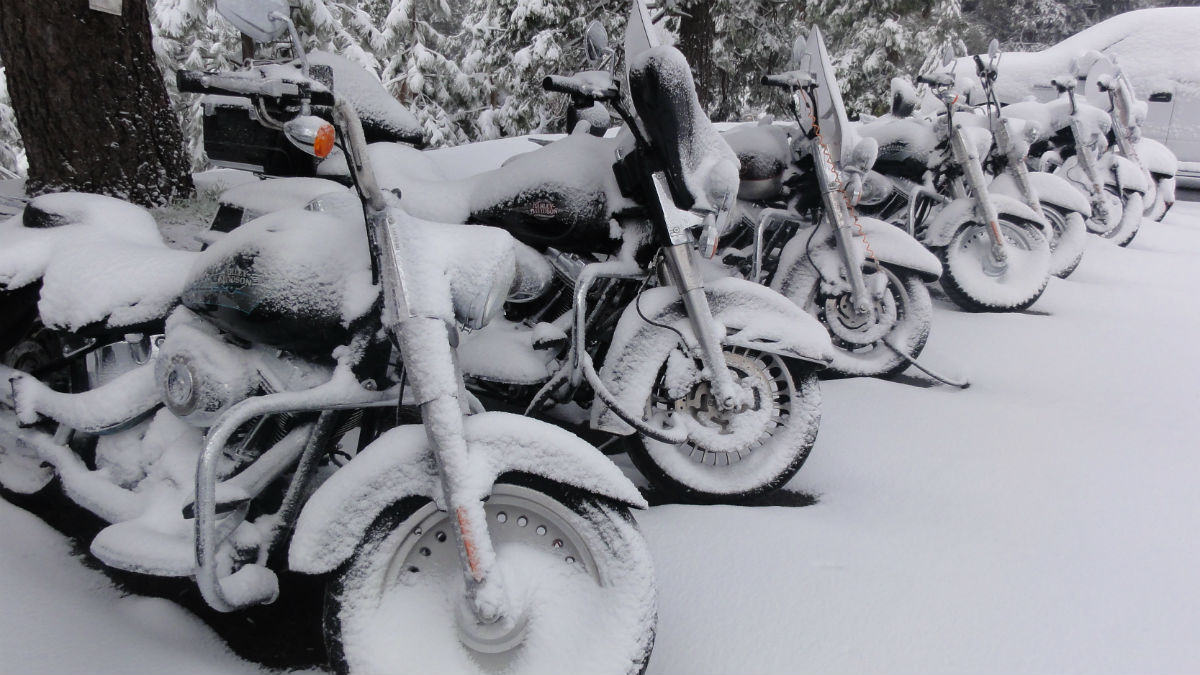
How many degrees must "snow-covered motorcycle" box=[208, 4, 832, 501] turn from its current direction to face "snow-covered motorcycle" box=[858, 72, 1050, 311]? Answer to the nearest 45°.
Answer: approximately 90° to its left

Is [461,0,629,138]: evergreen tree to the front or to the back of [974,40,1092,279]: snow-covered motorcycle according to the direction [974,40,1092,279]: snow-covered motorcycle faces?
to the back

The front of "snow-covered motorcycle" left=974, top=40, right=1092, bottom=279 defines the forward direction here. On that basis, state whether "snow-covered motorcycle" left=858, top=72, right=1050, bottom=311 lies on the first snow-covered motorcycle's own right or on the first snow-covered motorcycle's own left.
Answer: on the first snow-covered motorcycle's own right

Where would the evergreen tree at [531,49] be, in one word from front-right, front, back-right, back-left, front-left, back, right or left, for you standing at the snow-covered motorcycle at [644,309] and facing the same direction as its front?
back-left

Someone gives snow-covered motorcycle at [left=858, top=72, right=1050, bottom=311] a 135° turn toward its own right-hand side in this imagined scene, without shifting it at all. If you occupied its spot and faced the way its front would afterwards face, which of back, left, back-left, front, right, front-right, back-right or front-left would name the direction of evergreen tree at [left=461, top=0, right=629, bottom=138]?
front-right

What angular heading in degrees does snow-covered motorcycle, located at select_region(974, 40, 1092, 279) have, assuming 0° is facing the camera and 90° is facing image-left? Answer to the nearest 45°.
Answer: approximately 315°

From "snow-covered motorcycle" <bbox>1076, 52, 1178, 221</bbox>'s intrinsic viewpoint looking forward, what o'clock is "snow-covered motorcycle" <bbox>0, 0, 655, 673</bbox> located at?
"snow-covered motorcycle" <bbox>0, 0, 655, 673</bbox> is roughly at 2 o'clock from "snow-covered motorcycle" <bbox>1076, 52, 1178, 221</bbox>.

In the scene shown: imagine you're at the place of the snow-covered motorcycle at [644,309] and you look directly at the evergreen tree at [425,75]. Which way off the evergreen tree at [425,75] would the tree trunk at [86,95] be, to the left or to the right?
left

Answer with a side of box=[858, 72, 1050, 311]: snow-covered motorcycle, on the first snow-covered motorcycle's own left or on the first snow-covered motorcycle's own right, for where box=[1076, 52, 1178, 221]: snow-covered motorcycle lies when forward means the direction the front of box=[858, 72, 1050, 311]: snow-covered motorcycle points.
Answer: on the first snow-covered motorcycle's own left
